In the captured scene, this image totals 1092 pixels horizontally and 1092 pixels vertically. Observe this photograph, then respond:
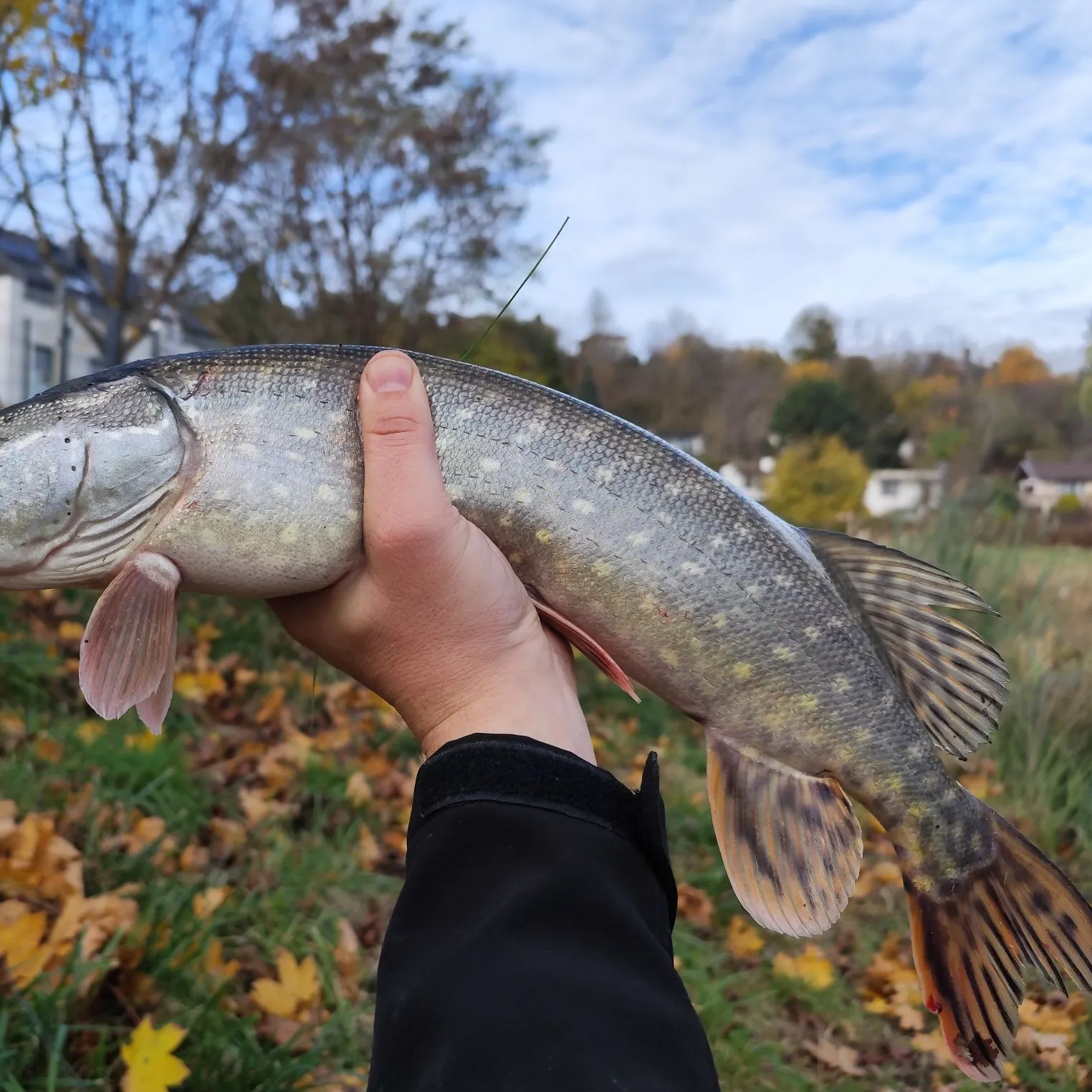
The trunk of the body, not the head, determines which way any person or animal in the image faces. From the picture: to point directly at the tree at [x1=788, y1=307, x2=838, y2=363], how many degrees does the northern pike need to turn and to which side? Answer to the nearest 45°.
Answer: approximately 90° to its right

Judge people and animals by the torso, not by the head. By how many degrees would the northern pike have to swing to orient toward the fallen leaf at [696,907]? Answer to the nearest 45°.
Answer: approximately 90° to its right

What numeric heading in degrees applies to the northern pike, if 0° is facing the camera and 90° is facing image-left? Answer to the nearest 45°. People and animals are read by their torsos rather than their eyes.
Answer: approximately 90°

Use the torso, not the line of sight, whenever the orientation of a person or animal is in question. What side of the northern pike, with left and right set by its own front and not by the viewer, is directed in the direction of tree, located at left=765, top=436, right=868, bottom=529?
right

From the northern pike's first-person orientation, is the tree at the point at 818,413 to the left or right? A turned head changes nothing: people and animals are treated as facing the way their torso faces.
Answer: on its right

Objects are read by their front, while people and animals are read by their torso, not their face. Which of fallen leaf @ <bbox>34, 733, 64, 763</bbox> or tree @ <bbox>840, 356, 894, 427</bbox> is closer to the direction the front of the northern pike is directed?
the fallen leaf

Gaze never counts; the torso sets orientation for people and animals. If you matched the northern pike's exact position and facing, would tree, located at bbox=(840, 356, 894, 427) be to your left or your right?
on your right
